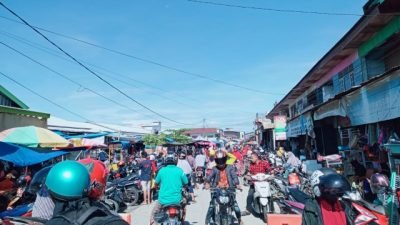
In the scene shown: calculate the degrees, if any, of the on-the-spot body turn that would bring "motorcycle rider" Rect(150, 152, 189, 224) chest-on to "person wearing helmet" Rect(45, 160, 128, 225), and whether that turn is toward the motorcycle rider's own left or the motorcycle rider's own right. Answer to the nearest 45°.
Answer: approximately 180°

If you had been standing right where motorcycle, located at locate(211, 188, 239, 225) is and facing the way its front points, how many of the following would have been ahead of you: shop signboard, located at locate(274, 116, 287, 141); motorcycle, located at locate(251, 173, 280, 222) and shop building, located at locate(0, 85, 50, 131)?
0

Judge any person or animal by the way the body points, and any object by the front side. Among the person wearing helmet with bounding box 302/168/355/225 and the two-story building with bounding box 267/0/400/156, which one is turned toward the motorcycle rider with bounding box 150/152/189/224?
the two-story building

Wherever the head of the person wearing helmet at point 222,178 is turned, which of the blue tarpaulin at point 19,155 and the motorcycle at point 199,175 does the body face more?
the blue tarpaulin

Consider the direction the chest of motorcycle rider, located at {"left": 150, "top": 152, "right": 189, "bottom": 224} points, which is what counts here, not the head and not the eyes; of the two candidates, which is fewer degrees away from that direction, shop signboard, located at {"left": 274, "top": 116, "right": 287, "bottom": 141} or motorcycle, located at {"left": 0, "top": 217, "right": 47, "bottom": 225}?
the shop signboard

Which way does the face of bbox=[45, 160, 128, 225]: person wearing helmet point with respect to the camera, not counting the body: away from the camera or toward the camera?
away from the camera

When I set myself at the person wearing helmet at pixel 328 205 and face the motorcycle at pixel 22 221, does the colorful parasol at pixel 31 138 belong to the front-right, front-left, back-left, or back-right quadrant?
front-right

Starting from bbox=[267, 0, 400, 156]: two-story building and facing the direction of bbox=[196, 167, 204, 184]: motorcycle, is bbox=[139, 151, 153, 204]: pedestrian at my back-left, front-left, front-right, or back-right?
front-left

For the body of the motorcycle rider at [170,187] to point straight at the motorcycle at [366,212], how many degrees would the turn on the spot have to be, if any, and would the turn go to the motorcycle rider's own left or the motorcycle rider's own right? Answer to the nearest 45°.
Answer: approximately 135° to the motorcycle rider's own right

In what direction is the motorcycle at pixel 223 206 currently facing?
toward the camera

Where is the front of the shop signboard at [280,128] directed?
toward the camera

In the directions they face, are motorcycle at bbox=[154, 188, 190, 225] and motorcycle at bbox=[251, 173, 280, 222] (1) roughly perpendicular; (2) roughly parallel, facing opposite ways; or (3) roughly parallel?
roughly parallel, facing opposite ways

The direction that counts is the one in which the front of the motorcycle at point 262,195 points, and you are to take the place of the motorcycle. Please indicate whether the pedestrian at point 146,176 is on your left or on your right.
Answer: on your right

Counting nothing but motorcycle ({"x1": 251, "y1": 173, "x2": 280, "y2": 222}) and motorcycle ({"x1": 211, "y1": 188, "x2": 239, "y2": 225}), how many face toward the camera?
2

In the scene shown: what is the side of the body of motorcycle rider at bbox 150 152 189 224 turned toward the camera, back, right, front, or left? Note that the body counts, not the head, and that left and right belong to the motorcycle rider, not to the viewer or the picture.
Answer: back
